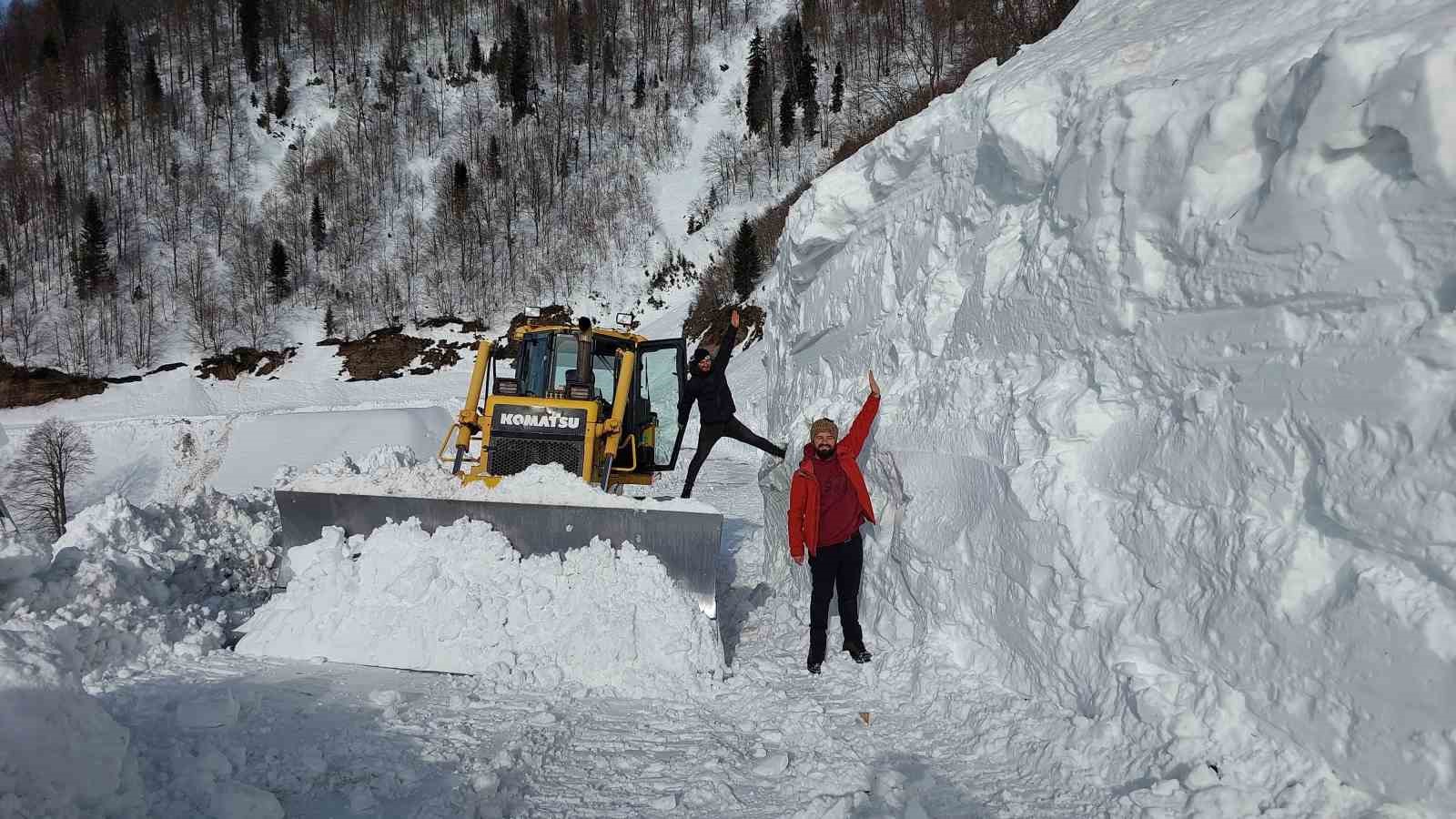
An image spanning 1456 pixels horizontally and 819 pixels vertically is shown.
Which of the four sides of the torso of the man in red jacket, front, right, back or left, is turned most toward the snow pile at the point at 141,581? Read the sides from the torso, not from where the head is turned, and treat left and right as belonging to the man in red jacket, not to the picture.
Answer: right

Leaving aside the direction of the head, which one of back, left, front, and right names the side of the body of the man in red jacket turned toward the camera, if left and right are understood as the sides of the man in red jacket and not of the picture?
front

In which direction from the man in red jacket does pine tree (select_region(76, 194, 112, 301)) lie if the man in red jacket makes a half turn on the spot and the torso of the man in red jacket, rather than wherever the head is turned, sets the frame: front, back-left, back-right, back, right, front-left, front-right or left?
front-left

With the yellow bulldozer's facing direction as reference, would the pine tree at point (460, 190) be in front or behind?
behind

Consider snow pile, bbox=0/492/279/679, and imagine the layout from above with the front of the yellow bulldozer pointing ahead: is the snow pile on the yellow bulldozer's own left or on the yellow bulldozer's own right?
on the yellow bulldozer's own right

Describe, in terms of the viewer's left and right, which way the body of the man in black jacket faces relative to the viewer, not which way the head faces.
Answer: facing the viewer

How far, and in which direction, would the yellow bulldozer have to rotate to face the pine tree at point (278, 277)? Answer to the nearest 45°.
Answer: approximately 180°

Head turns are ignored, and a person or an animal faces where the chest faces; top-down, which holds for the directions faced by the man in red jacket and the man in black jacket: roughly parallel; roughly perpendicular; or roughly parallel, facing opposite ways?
roughly parallel

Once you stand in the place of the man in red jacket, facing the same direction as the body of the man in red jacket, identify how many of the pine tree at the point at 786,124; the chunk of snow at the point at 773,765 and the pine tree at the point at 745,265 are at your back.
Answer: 2

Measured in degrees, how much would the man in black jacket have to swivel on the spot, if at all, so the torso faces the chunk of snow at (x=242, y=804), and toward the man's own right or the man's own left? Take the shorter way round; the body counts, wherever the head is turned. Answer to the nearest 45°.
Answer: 0° — they already face it

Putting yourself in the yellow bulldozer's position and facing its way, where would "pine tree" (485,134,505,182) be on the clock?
The pine tree is roughly at 6 o'clock from the yellow bulldozer.

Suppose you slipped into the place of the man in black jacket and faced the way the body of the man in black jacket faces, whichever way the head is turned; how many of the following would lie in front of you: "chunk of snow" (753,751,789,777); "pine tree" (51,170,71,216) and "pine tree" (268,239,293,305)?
1

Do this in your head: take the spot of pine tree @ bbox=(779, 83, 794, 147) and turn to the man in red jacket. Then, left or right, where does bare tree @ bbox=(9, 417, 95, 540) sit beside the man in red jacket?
right

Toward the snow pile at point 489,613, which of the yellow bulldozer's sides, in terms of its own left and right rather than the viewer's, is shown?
front
